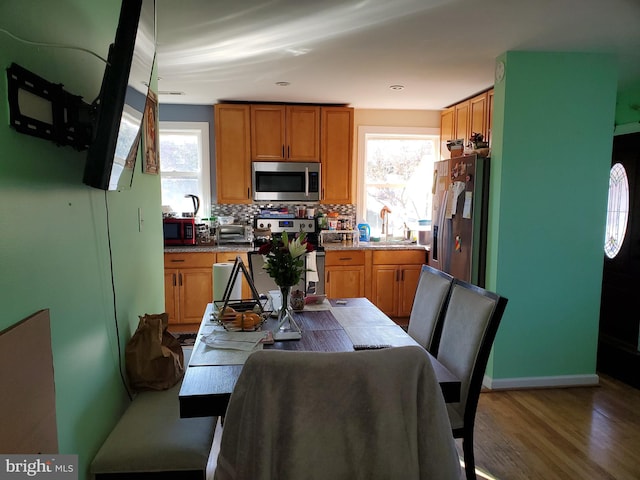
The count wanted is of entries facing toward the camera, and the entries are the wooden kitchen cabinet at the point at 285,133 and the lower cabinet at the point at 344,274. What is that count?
2

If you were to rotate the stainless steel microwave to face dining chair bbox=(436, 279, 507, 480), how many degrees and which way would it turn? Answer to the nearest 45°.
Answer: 0° — it already faces it

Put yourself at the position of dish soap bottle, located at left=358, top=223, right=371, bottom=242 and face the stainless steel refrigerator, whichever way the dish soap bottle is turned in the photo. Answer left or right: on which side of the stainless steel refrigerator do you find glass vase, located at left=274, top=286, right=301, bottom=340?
right

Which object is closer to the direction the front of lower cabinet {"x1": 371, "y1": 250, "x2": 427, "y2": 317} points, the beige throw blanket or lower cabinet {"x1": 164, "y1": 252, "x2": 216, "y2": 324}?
the beige throw blanket

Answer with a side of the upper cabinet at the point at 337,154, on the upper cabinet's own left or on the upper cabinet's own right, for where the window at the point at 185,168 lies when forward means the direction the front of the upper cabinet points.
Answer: on the upper cabinet's own right

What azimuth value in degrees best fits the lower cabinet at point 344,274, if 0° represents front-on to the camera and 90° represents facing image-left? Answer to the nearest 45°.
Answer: approximately 0°
